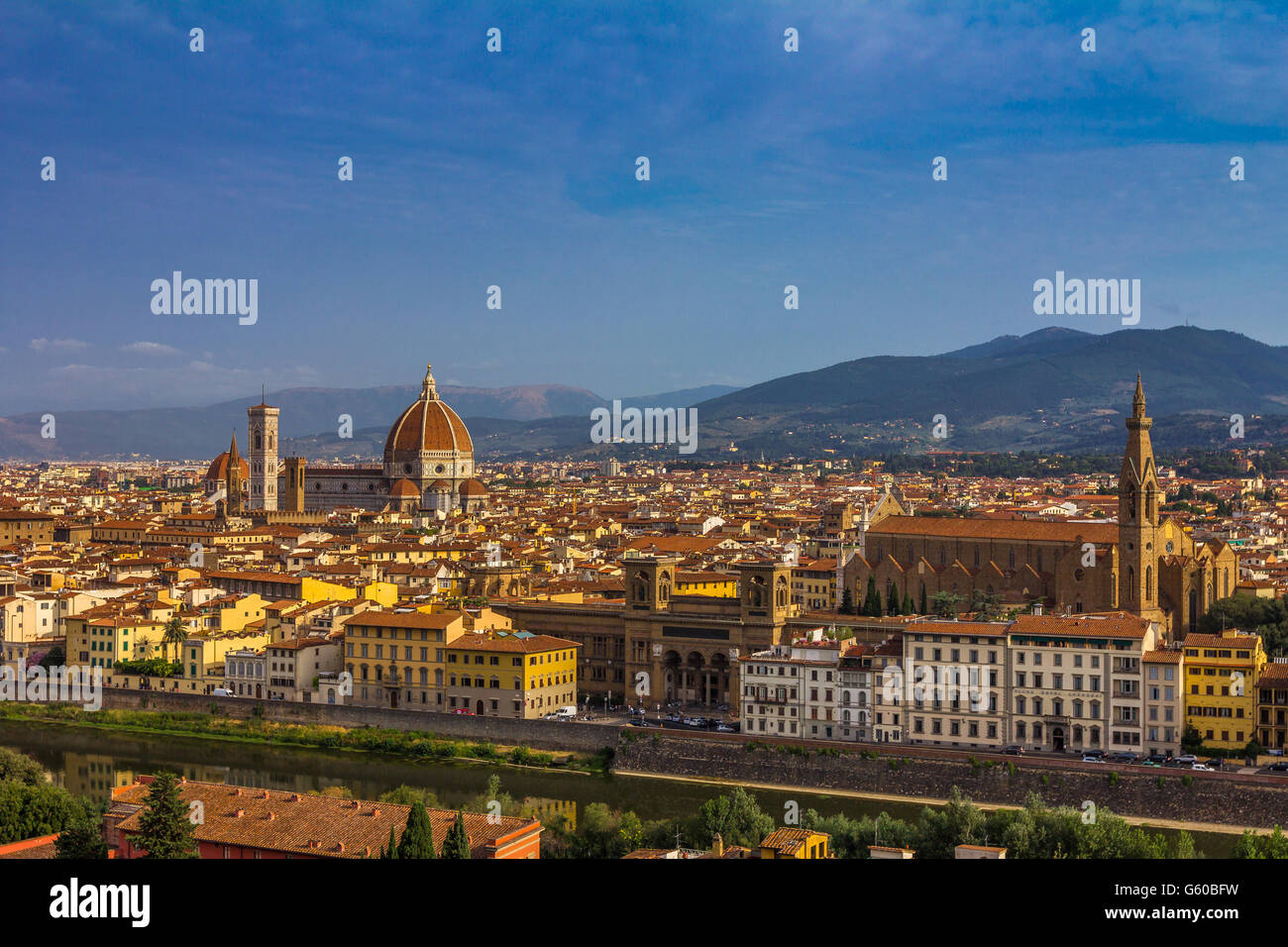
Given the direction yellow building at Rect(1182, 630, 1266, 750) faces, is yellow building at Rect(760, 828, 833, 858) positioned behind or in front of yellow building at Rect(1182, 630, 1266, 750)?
in front

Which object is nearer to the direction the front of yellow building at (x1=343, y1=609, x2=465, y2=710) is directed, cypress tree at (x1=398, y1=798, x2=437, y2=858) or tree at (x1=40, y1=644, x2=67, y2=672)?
the cypress tree

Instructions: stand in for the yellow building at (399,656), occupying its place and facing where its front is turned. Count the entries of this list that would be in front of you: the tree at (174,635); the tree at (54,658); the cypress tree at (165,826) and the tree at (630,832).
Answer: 2

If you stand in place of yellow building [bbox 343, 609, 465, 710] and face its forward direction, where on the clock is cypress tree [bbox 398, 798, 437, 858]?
The cypress tree is roughly at 12 o'clock from the yellow building.

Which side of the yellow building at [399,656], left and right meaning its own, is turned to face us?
front

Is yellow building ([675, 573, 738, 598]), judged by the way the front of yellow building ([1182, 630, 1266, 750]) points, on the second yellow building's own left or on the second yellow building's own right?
on the second yellow building's own right

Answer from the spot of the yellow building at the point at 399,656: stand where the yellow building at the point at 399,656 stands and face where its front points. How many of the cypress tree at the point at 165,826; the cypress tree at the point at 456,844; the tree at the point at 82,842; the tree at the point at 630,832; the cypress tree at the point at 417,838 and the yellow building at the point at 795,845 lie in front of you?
6

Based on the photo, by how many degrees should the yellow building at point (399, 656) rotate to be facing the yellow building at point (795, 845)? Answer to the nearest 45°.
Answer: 0° — it already faces it

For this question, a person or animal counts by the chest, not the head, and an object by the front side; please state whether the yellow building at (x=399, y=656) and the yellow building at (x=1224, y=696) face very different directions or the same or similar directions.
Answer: same or similar directions

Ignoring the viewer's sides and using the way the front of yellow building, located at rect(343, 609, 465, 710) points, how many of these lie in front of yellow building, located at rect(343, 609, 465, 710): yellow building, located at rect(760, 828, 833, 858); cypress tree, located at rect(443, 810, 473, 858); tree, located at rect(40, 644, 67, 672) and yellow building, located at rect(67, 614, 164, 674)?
2

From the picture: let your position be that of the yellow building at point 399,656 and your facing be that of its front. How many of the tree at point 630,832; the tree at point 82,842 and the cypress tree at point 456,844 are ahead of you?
3

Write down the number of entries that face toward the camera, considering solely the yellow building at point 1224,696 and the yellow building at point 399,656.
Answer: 2

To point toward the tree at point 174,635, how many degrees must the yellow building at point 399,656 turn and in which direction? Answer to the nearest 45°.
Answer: approximately 135° to its right

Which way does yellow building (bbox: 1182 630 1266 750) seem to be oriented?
toward the camera

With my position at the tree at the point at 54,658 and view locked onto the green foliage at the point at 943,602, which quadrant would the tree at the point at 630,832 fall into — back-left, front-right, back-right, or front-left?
front-right

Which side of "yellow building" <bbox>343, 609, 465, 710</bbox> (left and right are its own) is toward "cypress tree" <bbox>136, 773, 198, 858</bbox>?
front

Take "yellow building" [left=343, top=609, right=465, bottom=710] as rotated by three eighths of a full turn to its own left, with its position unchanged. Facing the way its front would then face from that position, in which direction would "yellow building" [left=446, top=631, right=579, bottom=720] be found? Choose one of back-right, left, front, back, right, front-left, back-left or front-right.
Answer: right

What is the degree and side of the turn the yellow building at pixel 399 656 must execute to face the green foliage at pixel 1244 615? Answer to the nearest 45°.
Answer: approximately 90° to its left

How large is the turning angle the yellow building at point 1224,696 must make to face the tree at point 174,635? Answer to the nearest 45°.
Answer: approximately 90° to its right
